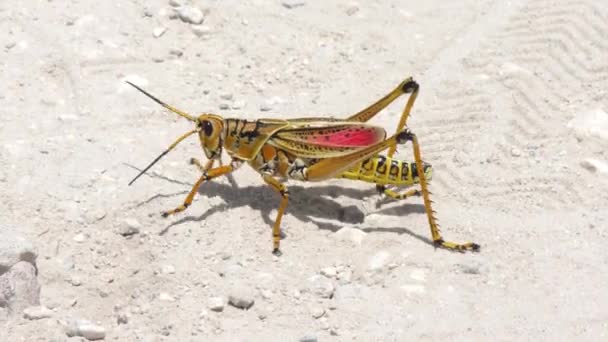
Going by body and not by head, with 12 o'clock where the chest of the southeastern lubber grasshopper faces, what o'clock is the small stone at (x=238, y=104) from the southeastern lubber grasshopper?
The small stone is roughly at 2 o'clock from the southeastern lubber grasshopper.

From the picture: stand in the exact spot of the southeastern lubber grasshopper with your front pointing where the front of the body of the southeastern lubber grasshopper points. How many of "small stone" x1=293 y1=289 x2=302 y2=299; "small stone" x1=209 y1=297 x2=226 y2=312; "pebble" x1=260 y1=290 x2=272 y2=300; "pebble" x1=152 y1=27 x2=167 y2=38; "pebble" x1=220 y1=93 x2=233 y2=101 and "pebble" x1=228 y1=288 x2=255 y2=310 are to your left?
4

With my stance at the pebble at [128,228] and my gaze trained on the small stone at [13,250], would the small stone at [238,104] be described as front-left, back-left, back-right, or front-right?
back-right

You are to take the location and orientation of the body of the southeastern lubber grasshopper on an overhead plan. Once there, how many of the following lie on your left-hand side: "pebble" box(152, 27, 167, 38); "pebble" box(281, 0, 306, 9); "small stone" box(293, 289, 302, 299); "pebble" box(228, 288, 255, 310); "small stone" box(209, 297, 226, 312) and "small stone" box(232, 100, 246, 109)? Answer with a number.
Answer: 3

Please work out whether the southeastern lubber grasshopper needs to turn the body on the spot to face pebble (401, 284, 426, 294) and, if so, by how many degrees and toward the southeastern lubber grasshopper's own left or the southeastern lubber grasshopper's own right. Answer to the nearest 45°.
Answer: approximately 135° to the southeastern lubber grasshopper's own left

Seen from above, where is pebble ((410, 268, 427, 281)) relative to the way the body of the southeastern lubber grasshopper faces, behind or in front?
behind

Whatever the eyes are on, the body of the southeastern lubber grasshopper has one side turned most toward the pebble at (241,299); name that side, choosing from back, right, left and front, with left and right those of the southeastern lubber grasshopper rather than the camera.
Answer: left

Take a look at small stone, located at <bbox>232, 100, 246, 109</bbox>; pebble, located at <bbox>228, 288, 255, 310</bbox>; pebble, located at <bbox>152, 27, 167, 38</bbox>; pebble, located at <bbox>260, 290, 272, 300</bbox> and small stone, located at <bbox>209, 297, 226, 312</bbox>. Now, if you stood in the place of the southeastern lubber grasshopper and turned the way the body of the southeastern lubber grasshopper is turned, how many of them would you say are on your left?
3

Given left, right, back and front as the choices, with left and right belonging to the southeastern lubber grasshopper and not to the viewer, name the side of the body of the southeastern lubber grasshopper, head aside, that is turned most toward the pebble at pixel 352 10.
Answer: right

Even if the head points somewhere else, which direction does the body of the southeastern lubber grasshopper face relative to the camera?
to the viewer's left

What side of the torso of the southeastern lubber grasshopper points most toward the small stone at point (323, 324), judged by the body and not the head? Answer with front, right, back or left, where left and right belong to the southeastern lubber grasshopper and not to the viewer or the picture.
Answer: left

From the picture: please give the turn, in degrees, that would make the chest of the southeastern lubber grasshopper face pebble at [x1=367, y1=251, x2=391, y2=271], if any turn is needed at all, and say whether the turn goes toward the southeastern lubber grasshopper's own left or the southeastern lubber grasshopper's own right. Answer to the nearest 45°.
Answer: approximately 135° to the southeastern lubber grasshopper's own left

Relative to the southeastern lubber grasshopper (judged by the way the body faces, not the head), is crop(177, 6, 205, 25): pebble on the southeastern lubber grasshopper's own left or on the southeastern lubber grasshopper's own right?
on the southeastern lubber grasshopper's own right

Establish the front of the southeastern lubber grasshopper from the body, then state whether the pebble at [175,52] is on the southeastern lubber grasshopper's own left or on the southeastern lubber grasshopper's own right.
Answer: on the southeastern lubber grasshopper's own right

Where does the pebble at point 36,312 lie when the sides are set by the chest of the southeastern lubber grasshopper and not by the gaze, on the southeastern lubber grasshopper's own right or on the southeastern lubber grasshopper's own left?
on the southeastern lubber grasshopper's own left

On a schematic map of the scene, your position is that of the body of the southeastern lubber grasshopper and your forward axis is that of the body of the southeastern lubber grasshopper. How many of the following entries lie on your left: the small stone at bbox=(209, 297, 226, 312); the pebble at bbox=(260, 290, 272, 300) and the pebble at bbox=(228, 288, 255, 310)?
3
